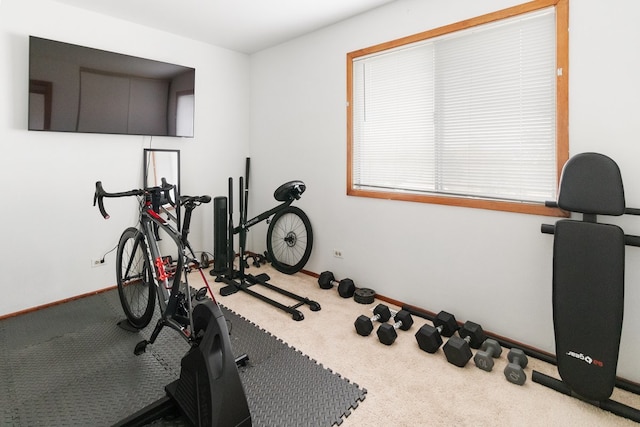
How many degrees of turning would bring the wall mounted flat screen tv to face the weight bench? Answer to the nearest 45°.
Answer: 0° — it already faces it

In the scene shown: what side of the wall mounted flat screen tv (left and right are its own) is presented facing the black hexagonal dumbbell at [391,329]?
front

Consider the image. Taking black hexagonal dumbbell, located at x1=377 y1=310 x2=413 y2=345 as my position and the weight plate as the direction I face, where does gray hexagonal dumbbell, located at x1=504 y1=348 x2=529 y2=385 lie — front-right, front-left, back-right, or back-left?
back-right

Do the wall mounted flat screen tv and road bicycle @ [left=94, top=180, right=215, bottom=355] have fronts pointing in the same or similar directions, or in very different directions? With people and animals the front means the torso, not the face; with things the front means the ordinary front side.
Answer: very different directions

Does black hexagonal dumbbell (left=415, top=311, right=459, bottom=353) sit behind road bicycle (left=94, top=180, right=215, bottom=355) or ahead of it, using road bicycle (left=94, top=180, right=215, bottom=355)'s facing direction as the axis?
behind

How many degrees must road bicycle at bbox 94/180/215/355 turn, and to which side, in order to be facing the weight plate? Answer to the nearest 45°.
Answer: approximately 135° to its right

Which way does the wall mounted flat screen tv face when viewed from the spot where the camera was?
facing the viewer and to the right of the viewer

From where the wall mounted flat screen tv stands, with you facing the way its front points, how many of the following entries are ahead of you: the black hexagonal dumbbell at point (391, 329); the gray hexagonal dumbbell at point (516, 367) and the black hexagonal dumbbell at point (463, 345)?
3

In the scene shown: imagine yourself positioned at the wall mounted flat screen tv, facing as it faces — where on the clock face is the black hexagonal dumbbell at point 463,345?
The black hexagonal dumbbell is roughly at 12 o'clock from the wall mounted flat screen tv.

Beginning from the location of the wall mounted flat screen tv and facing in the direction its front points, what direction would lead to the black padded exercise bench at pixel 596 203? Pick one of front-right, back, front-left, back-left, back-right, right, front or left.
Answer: front

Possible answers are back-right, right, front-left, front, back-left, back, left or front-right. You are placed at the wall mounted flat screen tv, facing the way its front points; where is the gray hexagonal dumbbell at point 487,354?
front
